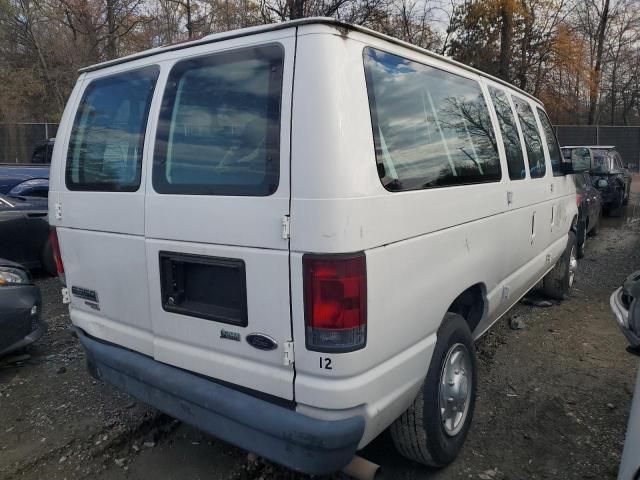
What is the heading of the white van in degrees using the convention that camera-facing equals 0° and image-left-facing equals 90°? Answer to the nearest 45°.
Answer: approximately 225°

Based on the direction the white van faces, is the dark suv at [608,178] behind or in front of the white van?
in front

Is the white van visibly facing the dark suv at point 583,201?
yes

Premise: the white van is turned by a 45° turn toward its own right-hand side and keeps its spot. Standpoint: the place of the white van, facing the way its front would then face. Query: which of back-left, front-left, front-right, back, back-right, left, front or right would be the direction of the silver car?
front
